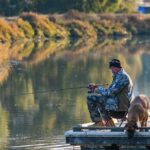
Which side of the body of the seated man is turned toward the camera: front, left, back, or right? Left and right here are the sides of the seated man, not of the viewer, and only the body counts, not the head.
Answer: left

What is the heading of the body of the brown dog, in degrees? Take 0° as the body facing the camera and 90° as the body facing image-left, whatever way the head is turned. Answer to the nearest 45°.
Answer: approximately 45°

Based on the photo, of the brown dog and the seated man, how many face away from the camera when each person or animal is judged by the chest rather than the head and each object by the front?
0

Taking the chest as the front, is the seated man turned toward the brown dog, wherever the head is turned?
no
